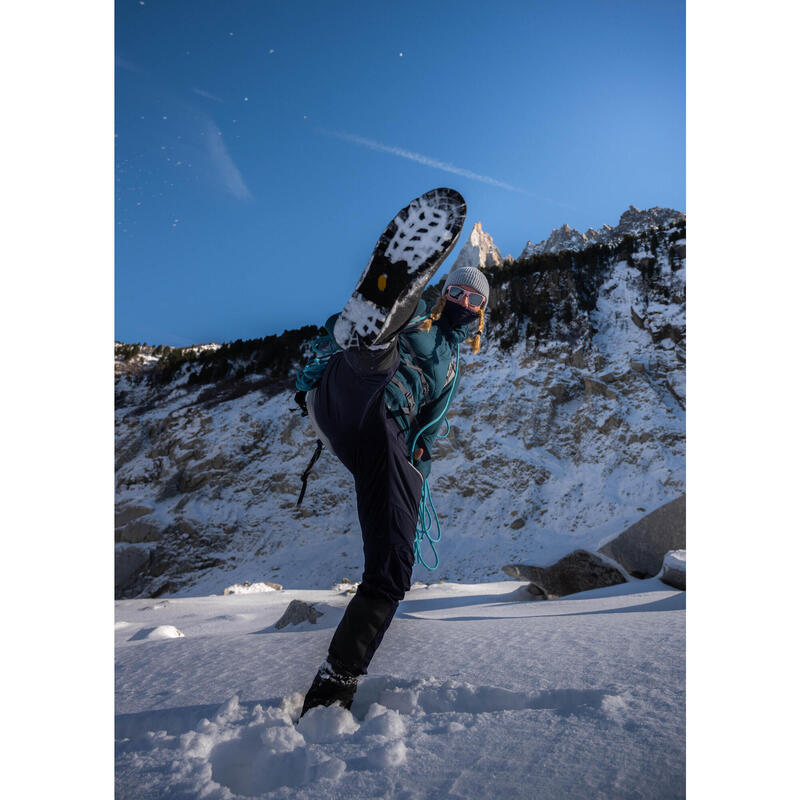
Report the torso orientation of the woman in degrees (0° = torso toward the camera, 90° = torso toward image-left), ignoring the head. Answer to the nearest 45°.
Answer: approximately 0°

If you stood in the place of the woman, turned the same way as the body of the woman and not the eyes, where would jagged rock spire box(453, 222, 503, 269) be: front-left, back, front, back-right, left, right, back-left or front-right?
back
